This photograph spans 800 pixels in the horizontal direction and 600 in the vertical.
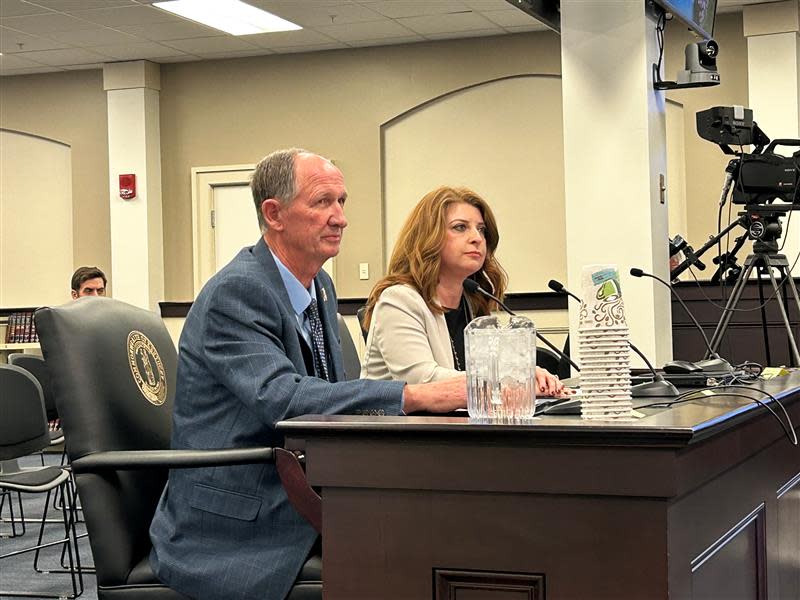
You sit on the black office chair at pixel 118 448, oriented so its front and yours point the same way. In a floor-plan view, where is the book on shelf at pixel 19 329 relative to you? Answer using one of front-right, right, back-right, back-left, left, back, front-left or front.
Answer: back-left

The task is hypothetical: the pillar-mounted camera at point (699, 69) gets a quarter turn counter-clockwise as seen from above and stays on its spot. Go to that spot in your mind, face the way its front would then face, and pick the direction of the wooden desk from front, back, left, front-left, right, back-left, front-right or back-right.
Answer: back-right

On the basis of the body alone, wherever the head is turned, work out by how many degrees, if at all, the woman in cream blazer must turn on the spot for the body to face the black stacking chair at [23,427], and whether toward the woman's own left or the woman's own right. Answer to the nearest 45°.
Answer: approximately 180°

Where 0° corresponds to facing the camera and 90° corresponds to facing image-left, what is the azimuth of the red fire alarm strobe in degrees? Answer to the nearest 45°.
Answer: approximately 0°

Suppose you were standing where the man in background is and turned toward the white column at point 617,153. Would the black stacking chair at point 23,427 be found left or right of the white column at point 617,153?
right

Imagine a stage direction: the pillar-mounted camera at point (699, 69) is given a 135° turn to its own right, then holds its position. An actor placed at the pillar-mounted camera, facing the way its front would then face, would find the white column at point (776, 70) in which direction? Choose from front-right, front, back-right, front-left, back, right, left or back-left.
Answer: right
